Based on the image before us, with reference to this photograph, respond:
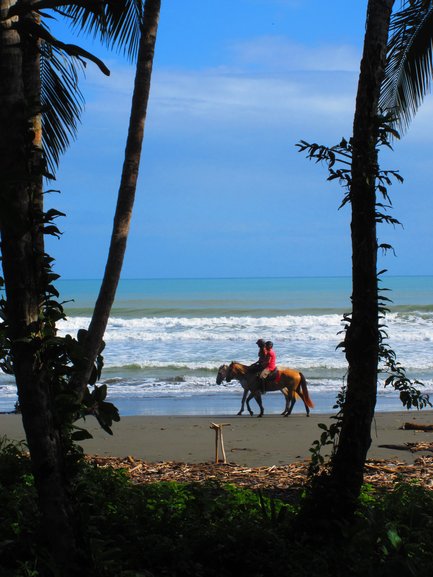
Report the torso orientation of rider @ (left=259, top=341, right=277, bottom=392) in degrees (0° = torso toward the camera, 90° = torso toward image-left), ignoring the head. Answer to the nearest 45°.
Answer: approximately 90°

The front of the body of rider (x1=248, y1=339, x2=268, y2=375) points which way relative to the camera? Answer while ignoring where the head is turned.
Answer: to the viewer's left

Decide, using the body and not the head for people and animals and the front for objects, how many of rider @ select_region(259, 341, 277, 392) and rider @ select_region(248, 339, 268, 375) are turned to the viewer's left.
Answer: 2

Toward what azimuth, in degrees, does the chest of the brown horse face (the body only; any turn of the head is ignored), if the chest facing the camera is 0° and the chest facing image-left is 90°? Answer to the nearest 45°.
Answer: approximately 90°
